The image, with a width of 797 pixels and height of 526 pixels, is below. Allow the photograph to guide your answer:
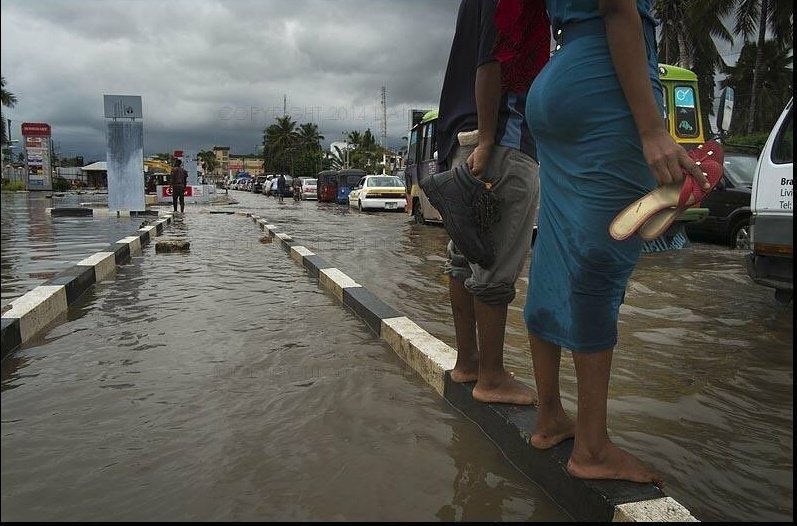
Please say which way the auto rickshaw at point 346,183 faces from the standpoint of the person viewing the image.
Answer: facing away from the viewer

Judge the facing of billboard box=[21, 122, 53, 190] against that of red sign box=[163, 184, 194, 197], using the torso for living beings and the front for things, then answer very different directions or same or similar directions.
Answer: same or similar directions

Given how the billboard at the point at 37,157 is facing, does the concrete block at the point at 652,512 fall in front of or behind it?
in front

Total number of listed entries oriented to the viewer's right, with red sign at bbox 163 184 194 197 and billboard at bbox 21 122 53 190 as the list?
0

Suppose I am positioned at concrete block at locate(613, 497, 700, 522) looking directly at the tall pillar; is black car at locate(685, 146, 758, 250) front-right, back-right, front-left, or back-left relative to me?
front-right

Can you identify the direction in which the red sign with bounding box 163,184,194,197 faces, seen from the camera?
facing the viewer

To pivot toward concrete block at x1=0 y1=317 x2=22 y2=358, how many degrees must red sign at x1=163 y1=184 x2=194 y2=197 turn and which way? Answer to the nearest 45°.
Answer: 0° — it already faces it

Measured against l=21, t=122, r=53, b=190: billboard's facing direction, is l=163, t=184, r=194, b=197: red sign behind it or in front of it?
in front

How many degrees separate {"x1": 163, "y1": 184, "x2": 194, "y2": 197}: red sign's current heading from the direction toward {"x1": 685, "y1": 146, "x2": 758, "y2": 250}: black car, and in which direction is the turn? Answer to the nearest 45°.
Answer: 0° — it already faces it

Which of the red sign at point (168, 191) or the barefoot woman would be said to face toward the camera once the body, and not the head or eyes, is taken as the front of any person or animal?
the red sign
